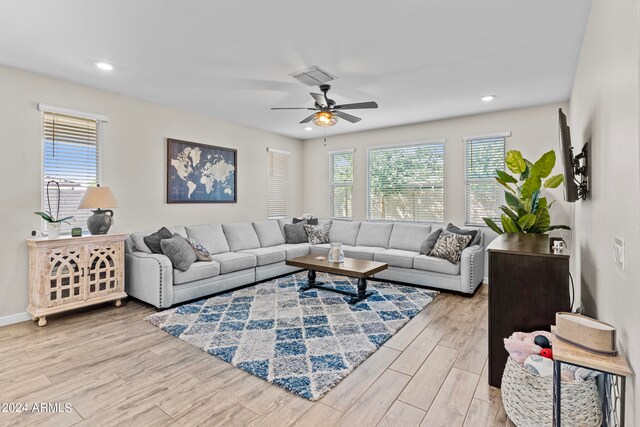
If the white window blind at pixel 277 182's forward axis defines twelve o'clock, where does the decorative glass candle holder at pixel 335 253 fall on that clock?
The decorative glass candle holder is roughly at 1 o'clock from the white window blind.

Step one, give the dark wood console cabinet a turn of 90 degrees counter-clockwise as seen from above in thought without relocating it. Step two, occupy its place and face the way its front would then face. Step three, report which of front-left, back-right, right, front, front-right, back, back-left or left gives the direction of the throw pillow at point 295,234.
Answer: back-right

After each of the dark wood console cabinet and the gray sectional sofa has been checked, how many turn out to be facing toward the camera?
1

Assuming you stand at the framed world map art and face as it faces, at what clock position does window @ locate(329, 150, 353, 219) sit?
The window is roughly at 10 o'clock from the framed world map art.

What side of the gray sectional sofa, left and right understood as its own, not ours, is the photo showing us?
front

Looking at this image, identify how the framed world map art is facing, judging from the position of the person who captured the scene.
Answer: facing the viewer and to the right of the viewer

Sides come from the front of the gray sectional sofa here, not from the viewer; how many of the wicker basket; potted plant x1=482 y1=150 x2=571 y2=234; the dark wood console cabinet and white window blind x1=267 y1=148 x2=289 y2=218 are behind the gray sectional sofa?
1

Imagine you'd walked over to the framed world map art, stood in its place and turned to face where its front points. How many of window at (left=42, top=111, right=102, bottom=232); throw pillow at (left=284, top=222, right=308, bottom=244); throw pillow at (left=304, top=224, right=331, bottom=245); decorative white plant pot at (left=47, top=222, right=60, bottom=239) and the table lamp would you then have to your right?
3

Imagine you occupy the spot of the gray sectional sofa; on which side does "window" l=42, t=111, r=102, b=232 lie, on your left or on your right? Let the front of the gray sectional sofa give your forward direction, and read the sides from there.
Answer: on your right

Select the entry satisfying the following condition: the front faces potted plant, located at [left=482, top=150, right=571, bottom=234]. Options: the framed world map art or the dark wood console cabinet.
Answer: the framed world map art

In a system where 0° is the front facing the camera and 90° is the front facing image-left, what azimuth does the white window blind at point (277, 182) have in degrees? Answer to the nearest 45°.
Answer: approximately 315°

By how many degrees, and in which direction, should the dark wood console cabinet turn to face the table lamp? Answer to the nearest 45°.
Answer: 0° — it already faces it

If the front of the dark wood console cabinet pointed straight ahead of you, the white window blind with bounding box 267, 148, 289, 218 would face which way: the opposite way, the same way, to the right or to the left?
the opposite way

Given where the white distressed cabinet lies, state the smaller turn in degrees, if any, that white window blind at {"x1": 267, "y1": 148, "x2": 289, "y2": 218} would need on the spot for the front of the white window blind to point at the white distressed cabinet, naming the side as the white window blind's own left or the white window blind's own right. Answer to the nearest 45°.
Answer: approximately 90° to the white window blind's own right

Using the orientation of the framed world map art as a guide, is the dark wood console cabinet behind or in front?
in front

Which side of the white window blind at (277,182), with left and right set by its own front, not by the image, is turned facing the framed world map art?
right

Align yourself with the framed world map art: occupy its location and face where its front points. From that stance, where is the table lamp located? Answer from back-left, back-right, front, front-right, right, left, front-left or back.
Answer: right
